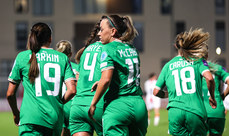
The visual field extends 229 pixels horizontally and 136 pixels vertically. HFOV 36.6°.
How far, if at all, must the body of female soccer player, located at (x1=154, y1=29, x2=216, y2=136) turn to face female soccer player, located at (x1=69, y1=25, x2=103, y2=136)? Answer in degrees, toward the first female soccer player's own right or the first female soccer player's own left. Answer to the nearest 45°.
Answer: approximately 135° to the first female soccer player's own left

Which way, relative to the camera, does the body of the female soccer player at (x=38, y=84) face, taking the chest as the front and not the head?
away from the camera

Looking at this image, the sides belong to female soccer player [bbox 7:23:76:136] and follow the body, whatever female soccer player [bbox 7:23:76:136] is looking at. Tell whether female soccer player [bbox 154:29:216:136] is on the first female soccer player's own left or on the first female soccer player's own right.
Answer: on the first female soccer player's own right

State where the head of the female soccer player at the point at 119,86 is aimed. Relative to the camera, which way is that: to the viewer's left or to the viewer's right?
to the viewer's left

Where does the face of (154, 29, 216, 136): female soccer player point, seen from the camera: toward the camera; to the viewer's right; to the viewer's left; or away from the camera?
away from the camera

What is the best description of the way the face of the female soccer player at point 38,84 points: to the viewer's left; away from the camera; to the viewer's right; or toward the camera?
away from the camera

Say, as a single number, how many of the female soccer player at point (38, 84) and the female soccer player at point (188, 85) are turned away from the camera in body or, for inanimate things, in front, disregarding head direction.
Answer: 2

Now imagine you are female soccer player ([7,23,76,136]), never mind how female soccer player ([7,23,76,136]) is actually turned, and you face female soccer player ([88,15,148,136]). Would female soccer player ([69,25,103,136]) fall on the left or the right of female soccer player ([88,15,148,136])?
left

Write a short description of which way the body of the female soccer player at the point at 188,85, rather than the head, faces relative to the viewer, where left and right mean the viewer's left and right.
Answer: facing away from the viewer
